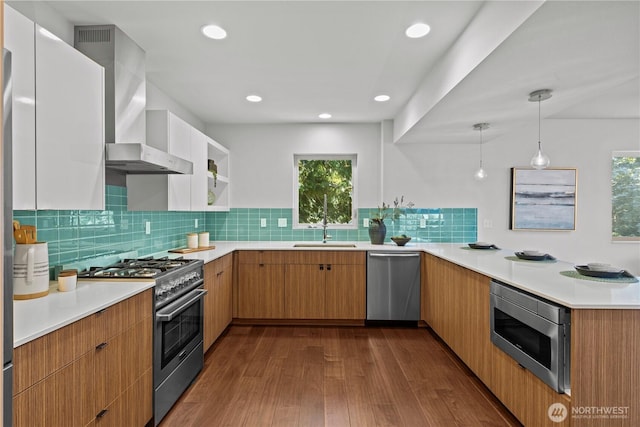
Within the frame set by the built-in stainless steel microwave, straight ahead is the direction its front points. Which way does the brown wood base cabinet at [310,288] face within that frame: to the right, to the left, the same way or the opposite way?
to the left

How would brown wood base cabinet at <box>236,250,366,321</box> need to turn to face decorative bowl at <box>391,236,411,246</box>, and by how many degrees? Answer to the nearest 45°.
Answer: approximately 90° to its left

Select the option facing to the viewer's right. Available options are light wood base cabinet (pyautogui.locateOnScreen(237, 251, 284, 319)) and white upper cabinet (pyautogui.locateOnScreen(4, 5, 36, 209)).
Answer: the white upper cabinet

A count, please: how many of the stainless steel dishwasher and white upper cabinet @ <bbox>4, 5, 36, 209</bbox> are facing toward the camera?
1

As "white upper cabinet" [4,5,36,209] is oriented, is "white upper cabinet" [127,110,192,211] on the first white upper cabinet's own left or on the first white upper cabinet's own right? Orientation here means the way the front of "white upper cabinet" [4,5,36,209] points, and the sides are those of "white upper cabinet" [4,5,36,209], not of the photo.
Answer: on the first white upper cabinet's own left

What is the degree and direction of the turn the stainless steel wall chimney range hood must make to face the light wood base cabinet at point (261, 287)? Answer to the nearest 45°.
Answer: approximately 90° to its left

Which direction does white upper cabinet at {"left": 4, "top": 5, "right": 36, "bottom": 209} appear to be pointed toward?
to the viewer's right
